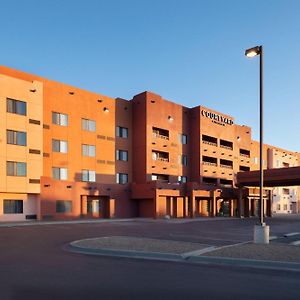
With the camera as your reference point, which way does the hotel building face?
facing the viewer and to the right of the viewer
